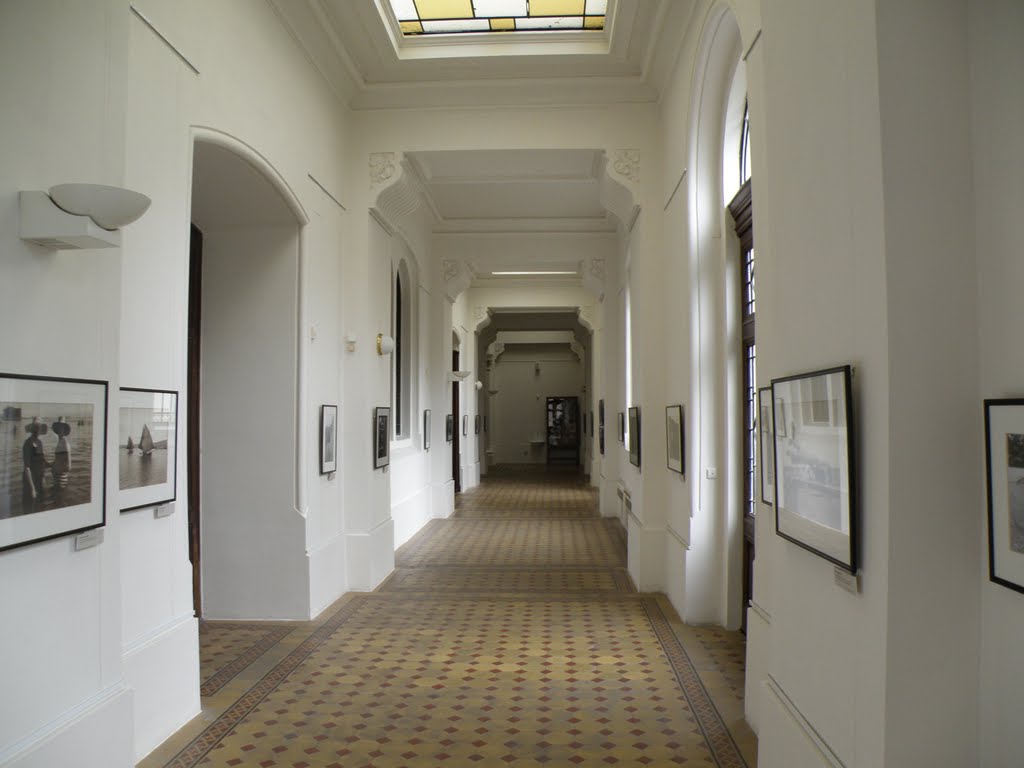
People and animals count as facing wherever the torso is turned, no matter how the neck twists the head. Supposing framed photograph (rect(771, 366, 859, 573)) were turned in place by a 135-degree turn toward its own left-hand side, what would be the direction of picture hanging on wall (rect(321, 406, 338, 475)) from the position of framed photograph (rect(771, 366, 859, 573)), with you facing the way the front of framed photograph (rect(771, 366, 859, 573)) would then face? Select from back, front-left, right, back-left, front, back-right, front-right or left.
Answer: back-left

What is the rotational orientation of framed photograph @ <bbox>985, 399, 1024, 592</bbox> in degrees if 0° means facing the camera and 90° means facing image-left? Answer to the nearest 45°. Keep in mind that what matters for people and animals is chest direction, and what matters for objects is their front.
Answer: approximately 45°

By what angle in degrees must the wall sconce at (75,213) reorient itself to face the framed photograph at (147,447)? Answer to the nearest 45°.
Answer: approximately 135° to its left

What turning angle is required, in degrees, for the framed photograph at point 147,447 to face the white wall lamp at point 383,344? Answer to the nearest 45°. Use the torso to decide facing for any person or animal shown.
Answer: approximately 90° to its left

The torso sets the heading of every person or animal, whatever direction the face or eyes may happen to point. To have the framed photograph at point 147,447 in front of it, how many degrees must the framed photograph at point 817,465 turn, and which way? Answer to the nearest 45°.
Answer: approximately 45° to its right

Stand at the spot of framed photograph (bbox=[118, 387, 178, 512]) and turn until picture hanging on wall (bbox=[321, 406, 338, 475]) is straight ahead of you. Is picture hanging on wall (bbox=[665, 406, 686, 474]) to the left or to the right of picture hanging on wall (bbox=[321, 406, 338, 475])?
right

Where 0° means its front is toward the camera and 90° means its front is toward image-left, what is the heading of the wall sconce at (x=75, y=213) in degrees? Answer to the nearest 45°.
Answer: approximately 315°

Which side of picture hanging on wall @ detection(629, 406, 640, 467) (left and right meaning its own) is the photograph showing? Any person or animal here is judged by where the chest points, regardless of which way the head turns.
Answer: left

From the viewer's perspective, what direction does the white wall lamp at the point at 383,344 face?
to the viewer's right

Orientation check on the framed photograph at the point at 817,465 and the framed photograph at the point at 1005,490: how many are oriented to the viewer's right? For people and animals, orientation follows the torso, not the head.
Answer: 0

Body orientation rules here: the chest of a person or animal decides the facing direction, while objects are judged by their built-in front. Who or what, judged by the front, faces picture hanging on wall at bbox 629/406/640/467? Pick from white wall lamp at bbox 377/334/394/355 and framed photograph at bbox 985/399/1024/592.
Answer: the white wall lamp

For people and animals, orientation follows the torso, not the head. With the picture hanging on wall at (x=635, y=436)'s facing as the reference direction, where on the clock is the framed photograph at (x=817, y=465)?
The framed photograph is roughly at 9 o'clock from the picture hanging on wall.

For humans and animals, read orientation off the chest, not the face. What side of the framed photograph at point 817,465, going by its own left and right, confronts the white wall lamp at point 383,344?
right

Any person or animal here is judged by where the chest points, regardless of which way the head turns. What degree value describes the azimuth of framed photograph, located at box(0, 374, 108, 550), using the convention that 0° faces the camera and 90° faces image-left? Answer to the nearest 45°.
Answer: approximately 315°

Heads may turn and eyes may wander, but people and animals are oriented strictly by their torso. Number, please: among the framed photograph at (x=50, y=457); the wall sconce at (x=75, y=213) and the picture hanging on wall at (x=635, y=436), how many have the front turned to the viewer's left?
1

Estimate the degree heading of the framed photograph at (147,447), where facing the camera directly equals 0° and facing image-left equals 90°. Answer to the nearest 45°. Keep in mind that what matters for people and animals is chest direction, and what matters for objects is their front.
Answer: approximately 315°
